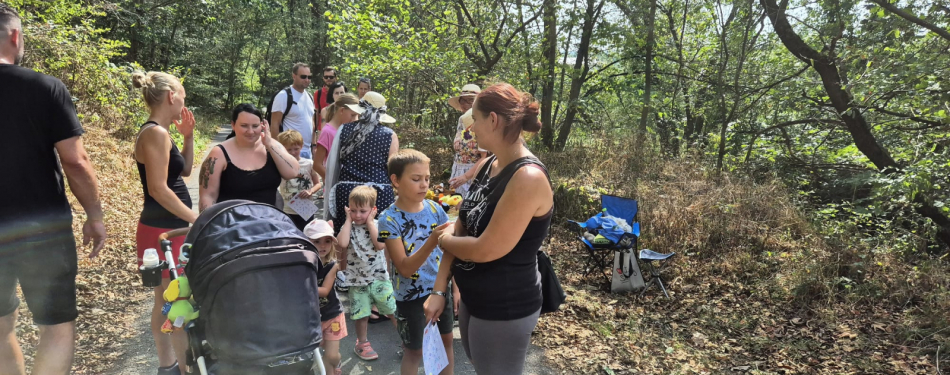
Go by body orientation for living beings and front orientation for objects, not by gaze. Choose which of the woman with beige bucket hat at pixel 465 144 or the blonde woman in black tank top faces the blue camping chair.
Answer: the blonde woman in black tank top

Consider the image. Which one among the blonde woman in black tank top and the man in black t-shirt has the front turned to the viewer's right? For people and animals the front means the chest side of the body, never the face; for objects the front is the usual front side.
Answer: the blonde woman in black tank top

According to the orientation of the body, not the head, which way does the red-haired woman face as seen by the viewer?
to the viewer's left

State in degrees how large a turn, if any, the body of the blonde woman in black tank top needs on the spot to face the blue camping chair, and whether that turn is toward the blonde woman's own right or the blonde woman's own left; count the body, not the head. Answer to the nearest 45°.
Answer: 0° — they already face it

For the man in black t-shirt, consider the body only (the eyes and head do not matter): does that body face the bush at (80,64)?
yes

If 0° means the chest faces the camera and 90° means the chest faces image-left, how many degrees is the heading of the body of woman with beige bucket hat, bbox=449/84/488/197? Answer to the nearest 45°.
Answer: approximately 45°

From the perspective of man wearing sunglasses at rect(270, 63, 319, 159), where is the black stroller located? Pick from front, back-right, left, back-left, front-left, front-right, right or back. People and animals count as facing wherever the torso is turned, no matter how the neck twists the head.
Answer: front-right
